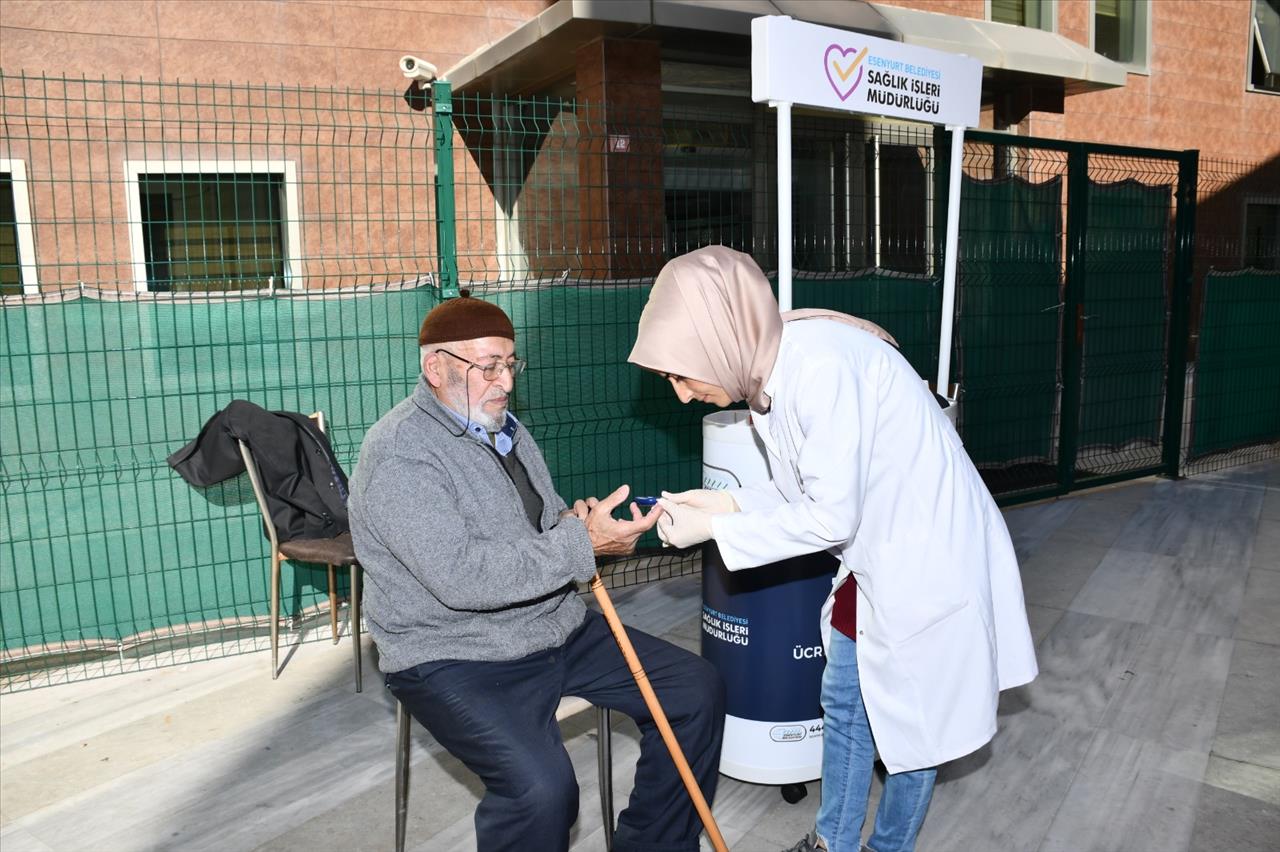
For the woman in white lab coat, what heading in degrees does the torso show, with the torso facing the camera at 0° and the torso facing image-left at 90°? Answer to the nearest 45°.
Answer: approximately 90°

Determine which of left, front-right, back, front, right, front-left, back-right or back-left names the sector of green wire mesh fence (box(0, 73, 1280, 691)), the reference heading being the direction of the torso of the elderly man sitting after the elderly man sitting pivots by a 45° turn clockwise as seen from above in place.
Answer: back

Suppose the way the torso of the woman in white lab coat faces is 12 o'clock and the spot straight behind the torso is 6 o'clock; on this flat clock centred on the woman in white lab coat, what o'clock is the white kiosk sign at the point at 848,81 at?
The white kiosk sign is roughly at 3 o'clock from the woman in white lab coat.

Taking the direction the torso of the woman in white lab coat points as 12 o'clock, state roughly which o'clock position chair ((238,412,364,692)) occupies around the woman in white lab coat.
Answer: The chair is roughly at 1 o'clock from the woman in white lab coat.

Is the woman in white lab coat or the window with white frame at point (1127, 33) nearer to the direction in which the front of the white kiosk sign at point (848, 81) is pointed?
the woman in white lab coat

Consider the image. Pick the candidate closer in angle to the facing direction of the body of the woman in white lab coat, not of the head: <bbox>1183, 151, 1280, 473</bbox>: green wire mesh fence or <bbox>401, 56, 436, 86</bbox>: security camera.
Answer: the security camera

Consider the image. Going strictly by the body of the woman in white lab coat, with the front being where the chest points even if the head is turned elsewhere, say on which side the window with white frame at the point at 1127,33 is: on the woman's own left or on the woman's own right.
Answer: on the woman's own right

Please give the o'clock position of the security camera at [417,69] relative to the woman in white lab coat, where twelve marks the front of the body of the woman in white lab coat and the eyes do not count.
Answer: The security camera is roughly at 2 o'clock from the woman in white lab coat.
